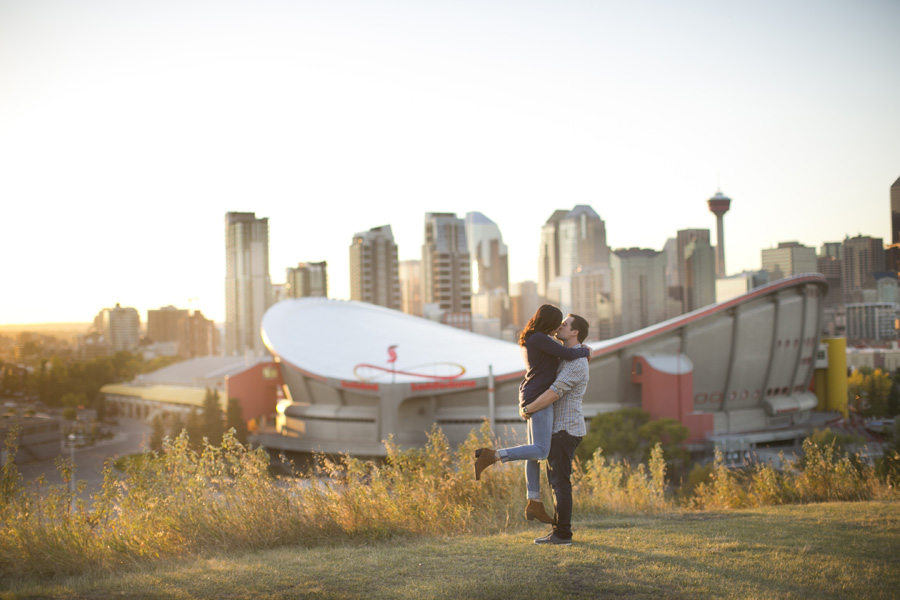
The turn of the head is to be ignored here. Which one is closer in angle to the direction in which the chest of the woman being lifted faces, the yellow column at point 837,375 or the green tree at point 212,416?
the yellow column

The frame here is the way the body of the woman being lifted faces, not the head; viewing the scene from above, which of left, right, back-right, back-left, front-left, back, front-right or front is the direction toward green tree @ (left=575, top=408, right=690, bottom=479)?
left

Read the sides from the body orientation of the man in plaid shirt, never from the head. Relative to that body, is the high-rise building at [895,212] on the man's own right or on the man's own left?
on the man's own right

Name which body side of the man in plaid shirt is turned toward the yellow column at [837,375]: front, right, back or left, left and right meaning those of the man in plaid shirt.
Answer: right

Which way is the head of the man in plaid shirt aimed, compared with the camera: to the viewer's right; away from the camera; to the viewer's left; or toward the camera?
to the viewer's left

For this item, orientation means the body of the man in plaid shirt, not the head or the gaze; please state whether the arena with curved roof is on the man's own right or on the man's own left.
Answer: on the man's own right

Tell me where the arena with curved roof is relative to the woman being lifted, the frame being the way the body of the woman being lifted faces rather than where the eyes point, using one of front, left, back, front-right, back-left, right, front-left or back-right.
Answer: left

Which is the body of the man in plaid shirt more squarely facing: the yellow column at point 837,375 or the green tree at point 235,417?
the green tree

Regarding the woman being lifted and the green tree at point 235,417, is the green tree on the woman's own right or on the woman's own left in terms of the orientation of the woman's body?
on the woman's own left

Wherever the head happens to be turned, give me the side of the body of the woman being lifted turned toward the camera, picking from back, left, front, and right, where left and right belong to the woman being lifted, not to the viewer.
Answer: right

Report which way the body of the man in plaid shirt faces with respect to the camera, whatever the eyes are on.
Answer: to the viewer's left

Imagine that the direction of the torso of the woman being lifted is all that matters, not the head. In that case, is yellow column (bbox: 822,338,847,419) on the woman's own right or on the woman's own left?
on the woman's own left
